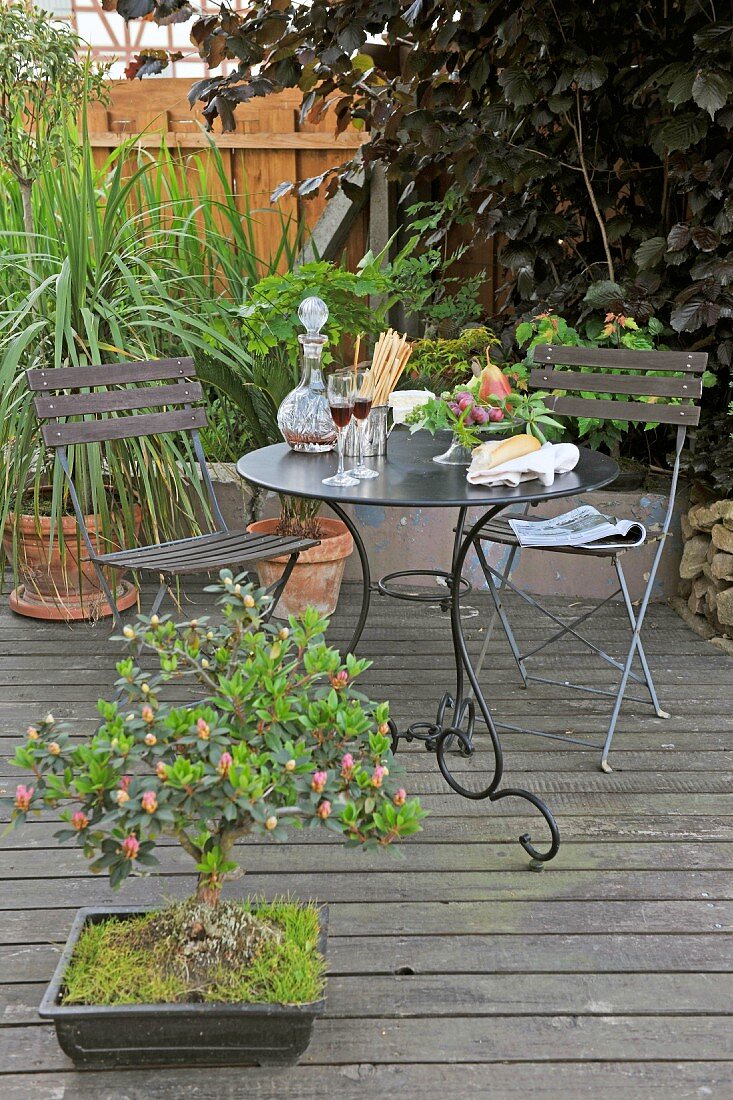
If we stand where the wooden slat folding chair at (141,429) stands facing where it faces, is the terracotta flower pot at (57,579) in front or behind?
behind

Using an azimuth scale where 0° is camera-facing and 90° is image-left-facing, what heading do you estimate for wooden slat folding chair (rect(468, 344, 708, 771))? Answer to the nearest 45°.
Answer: approximately 45°

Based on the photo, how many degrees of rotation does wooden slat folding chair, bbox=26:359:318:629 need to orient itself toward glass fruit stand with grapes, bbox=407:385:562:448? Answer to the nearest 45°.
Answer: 0° — it already faces it

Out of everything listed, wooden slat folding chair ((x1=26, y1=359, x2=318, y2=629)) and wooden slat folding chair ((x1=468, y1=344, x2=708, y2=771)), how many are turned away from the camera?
0

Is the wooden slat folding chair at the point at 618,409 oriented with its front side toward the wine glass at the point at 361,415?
yes

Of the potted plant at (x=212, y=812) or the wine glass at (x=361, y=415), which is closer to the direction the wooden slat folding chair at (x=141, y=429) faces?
the wine glass

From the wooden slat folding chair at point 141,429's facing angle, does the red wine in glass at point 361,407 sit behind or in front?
in front

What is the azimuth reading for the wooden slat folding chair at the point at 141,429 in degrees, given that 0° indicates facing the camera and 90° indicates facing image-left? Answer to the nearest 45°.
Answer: approximately 315°
